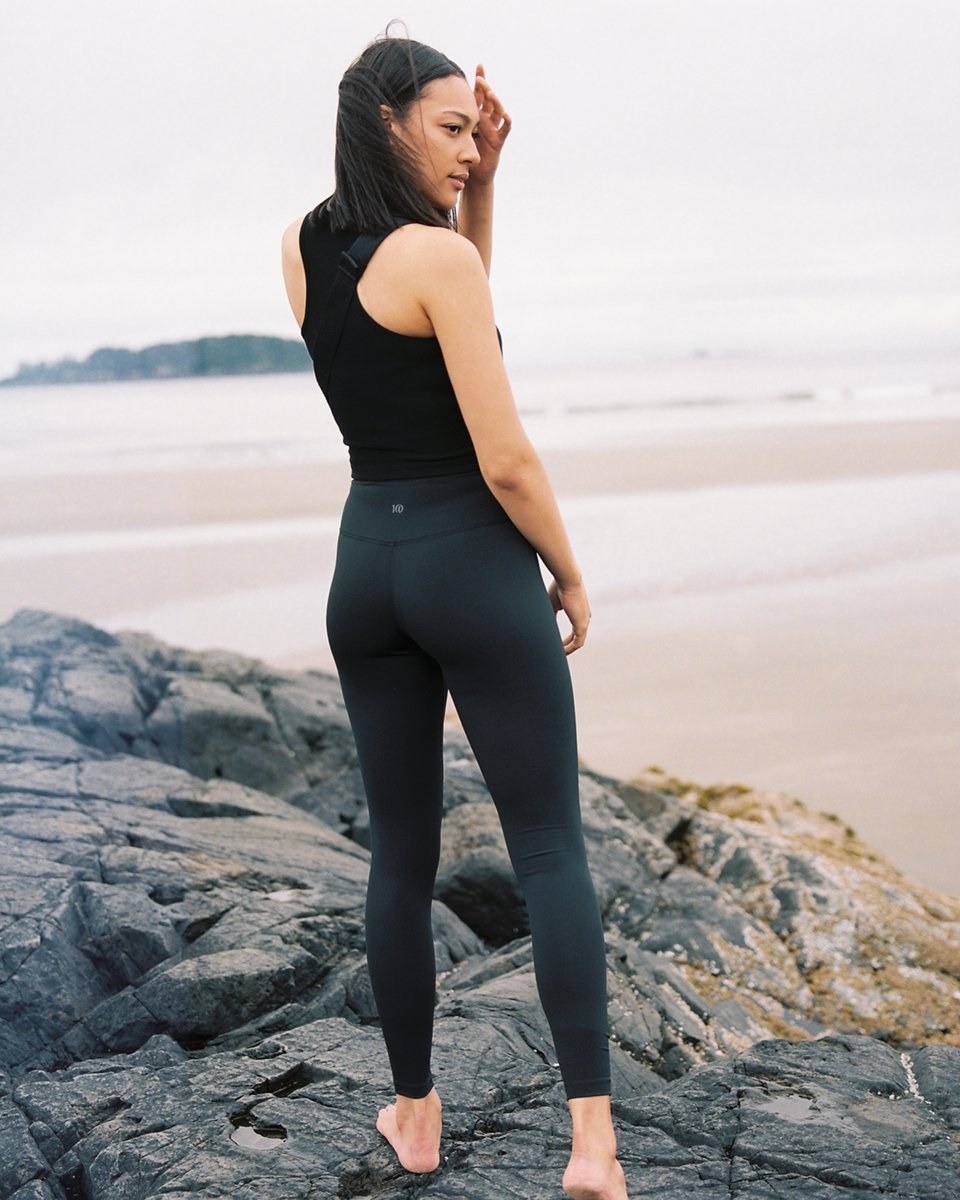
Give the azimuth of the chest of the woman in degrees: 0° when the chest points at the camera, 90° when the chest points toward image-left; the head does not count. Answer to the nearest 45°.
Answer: approximately 225°

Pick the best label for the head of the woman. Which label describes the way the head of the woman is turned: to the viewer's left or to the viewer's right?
to the viewer's right
